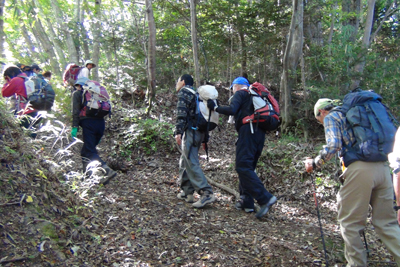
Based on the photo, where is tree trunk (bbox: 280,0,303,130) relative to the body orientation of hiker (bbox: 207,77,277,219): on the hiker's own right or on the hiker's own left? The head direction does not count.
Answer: on the hiker's own right

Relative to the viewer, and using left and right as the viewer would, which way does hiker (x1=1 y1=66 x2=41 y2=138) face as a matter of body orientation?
facing to the left of the viewer

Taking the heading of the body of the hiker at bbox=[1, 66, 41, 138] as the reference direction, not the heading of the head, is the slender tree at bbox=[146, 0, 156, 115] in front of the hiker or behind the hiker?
behind

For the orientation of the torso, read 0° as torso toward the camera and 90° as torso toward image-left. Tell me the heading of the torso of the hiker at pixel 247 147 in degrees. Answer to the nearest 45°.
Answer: approximately 90°
